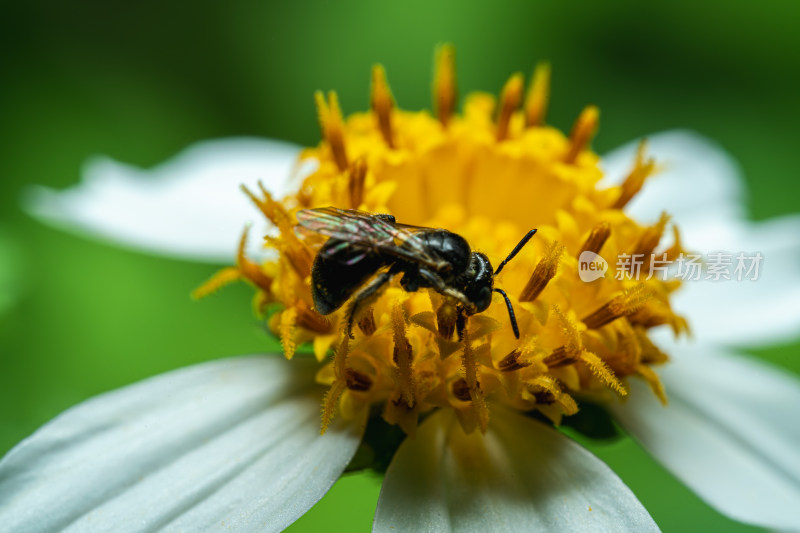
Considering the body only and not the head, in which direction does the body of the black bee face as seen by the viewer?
to the viewer's right
